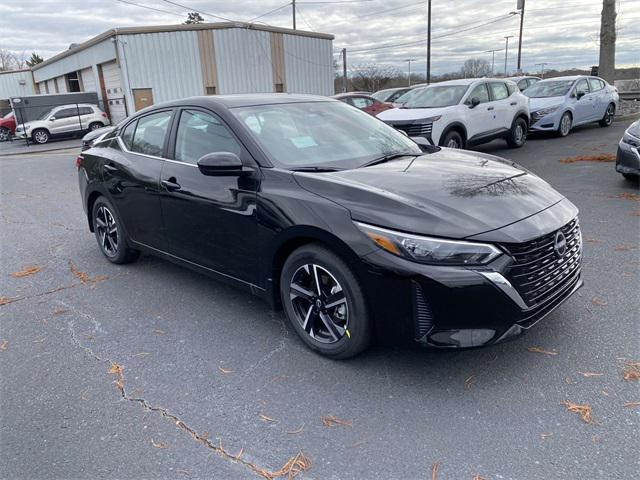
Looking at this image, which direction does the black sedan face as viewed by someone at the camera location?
facing the viewer and to the right of the viewer

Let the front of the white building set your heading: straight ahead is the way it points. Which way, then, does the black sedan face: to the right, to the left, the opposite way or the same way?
to the left

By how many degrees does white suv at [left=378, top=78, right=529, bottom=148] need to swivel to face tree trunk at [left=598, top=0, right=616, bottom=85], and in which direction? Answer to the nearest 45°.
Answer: approximately 180°

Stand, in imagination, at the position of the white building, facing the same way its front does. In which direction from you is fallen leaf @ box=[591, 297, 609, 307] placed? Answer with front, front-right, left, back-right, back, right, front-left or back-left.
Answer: front-left

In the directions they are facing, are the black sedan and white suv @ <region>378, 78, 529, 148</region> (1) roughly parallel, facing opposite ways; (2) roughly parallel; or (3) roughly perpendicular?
roughly perpendicular

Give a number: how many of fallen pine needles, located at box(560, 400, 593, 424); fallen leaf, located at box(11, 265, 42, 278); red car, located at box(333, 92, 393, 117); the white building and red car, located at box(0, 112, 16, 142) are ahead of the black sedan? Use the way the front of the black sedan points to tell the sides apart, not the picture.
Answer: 1

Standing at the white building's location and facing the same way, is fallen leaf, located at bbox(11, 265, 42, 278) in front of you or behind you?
in front

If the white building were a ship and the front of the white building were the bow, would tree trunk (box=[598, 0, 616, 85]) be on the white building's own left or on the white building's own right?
on the white building's own left

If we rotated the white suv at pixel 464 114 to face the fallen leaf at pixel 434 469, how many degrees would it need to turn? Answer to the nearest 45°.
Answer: approximately 45° to its left

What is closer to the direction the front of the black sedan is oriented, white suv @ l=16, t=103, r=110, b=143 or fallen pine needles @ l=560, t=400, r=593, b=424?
the fallen pine needles

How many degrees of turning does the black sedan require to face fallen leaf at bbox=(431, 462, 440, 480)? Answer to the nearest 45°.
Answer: approximately 45° to its right

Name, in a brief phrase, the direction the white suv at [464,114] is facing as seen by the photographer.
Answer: facing the viewer and to the left of the viewer

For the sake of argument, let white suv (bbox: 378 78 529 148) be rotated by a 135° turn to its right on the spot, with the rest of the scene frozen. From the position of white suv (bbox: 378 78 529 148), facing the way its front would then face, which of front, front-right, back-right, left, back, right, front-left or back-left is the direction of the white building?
front-left
